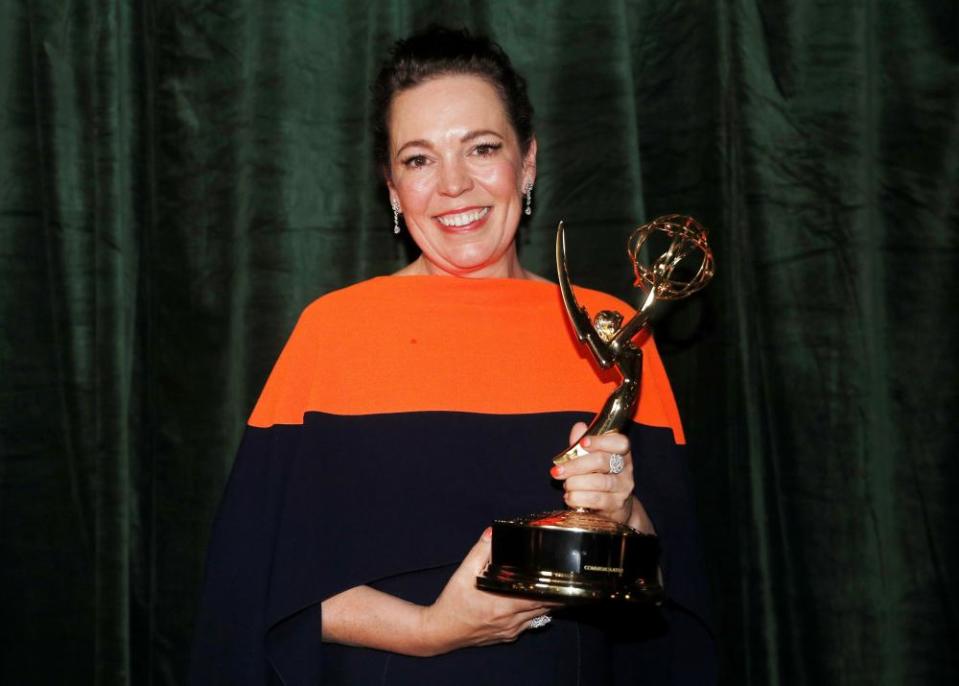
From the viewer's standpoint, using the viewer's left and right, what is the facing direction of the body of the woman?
facing the viewer

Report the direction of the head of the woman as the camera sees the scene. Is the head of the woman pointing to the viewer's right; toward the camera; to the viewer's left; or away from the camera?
toward the camera
